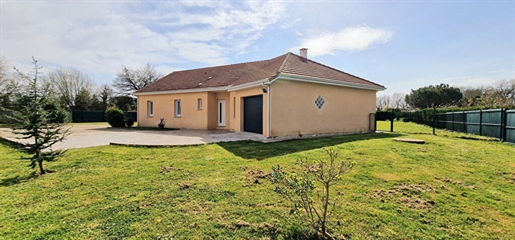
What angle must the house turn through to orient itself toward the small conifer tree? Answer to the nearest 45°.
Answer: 0° — it already faces it

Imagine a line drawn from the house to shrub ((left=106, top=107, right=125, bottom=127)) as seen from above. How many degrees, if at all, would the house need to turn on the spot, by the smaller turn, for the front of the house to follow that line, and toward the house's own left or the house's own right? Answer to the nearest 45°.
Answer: approximately 45° to the house's own right

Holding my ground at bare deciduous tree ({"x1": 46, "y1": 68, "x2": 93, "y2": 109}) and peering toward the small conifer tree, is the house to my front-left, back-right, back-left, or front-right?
front-left

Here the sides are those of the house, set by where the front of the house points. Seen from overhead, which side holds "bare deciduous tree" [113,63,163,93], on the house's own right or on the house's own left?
on the house's own right

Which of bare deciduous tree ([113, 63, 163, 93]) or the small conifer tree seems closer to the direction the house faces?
the small conifer tree

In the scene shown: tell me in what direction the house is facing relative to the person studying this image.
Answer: facing the viewer and to the left of the viewer

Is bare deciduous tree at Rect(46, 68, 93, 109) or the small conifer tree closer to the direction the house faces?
the small conifer tree
